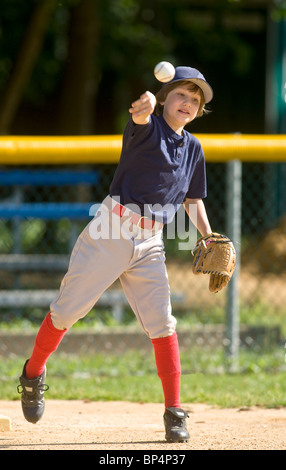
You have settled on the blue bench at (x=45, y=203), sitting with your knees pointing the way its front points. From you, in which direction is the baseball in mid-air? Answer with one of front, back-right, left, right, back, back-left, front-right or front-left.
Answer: front

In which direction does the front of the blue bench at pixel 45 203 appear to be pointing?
toward the camera

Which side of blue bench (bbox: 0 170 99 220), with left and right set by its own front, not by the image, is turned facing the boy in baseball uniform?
front
